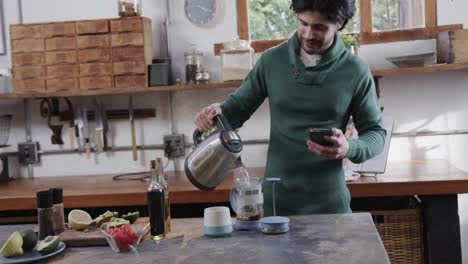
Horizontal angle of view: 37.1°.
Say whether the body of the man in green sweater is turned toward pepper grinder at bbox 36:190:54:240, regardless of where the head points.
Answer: no

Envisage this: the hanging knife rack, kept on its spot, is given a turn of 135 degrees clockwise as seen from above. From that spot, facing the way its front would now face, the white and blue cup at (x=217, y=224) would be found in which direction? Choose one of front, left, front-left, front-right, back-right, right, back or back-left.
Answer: back-left

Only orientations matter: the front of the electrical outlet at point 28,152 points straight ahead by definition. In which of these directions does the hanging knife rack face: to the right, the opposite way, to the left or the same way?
the same way

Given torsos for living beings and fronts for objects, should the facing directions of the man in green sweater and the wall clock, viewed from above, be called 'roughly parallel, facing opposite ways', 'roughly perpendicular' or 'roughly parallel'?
roughly parallel

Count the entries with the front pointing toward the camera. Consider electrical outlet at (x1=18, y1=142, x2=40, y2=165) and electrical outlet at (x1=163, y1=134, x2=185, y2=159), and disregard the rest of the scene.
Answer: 2

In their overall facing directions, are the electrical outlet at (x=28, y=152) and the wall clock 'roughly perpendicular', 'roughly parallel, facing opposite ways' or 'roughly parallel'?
roughly parallel

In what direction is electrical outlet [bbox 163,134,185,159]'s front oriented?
toward the camera

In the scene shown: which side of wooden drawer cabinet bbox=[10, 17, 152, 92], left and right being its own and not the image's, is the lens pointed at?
front

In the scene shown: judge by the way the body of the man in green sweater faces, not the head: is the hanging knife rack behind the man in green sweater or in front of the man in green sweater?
behind

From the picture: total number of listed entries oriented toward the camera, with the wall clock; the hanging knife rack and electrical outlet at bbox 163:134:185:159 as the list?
3

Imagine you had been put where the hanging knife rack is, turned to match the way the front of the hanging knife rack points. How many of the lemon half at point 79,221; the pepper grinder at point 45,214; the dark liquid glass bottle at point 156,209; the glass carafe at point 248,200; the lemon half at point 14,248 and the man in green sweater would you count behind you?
0

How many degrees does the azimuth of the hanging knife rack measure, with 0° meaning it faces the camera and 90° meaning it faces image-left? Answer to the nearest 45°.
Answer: approximately 0°

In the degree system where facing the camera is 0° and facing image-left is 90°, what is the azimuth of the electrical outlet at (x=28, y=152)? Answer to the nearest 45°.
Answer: approximately 0°

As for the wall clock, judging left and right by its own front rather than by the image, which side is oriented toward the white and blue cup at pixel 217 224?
front

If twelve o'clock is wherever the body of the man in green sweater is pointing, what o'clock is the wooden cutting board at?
The wooden cutting board is roughly at 2 o'clock from the man in green sweater.

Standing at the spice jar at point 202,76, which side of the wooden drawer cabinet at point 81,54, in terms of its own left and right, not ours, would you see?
left

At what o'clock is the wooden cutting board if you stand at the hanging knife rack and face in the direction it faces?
The wooden cutting board is roughly at 12 o'clock from the hanging knife rack.

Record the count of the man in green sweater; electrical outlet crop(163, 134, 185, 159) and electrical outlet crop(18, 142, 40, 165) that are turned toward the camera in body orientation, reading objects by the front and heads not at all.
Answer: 3

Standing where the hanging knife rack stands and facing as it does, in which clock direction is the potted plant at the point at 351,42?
The potted plant is roughly at 10 o'clock from the hanging knife rack.

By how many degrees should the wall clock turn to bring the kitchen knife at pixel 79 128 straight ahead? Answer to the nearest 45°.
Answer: approximately 90° to its right

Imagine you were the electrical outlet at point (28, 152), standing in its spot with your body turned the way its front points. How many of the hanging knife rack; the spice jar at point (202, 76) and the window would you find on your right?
0
